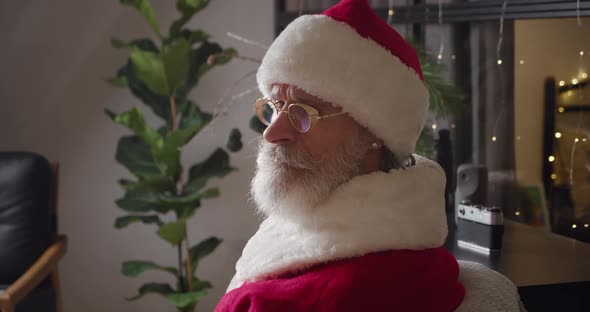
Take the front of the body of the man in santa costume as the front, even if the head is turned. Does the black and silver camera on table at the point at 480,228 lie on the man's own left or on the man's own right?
on the man's own right

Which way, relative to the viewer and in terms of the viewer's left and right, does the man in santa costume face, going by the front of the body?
facing to the left of the viewer

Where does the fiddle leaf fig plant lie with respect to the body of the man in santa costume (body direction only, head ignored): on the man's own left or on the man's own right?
on the man's own right

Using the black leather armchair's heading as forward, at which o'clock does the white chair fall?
The white chair is roughly at 10 o'clock from the black leather armchair.

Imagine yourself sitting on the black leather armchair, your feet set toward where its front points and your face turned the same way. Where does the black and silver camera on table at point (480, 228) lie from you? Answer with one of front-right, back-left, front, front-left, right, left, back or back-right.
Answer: left

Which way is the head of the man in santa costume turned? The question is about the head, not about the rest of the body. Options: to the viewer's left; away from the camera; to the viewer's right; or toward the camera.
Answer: to the viewer's left

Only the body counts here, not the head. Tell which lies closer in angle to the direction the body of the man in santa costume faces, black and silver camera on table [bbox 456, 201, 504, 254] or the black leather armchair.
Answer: the black leather armchair

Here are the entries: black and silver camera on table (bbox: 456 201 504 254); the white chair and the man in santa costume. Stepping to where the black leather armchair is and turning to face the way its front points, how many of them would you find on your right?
0

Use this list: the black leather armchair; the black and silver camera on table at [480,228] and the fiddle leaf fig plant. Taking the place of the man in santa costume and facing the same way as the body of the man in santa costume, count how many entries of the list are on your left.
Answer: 0
